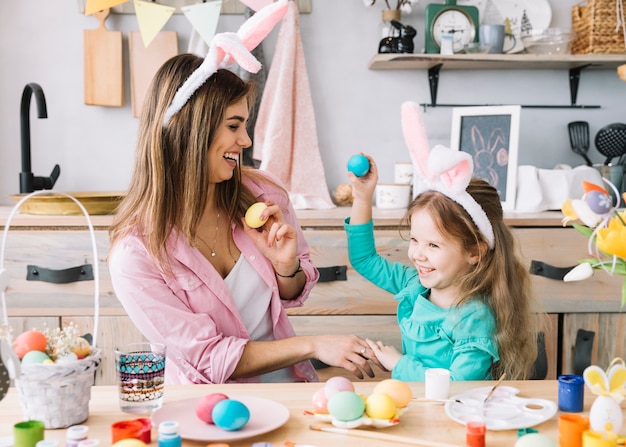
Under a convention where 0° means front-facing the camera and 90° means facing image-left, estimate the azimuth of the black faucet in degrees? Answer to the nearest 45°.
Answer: approximately 315°

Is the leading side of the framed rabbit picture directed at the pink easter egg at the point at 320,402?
yes

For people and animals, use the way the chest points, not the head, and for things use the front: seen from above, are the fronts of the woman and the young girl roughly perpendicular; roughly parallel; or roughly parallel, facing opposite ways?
roughly perpendicular

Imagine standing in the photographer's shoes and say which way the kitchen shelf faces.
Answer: facing the viewer

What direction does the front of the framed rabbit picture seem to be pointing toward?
toward the camera

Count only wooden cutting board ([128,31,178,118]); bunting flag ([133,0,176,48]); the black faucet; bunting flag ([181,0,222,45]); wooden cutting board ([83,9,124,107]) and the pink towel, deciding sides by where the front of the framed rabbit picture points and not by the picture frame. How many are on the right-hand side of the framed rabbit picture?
6

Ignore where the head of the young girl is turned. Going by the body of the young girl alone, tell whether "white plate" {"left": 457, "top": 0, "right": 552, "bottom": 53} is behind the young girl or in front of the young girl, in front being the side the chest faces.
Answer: behind

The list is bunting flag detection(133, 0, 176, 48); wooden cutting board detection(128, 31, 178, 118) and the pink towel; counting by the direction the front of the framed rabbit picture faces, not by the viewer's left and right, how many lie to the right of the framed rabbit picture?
3

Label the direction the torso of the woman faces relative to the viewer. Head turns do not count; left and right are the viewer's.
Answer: facing the viewer and to the right of the viewer

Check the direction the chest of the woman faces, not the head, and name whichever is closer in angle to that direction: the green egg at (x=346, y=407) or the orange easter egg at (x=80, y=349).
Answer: the green egg

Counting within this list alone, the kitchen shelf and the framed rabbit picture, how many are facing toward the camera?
2

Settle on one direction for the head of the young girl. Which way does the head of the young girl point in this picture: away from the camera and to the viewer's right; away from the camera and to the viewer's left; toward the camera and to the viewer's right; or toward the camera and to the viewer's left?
toward the camera and to the viewer's left

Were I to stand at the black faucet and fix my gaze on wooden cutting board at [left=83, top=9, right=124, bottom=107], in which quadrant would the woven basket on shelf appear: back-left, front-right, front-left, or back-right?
front-right

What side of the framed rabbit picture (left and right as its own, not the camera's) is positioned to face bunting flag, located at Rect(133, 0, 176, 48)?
right

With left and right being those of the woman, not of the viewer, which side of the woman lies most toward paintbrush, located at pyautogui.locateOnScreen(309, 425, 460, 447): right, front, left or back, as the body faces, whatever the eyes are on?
front

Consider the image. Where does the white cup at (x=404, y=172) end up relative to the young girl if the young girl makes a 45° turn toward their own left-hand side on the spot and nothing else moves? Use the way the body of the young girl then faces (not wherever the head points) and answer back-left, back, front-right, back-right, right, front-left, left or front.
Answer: back

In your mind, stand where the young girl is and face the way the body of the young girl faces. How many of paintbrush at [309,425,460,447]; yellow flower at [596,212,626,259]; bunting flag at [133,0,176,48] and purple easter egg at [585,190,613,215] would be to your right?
1
